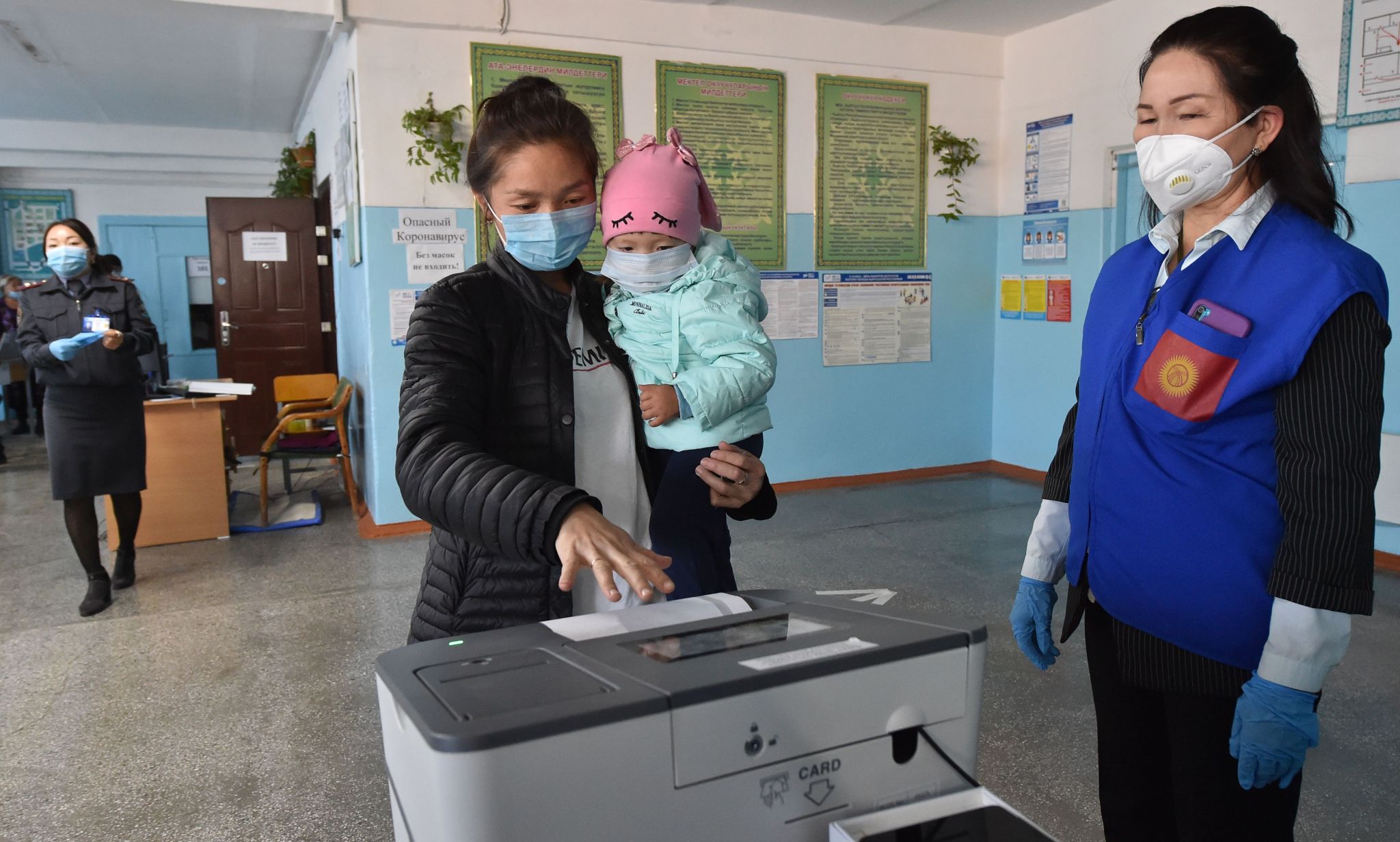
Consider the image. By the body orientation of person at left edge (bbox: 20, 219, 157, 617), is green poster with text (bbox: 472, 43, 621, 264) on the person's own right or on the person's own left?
on the person's own left

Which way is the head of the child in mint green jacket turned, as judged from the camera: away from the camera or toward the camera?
toward the camera

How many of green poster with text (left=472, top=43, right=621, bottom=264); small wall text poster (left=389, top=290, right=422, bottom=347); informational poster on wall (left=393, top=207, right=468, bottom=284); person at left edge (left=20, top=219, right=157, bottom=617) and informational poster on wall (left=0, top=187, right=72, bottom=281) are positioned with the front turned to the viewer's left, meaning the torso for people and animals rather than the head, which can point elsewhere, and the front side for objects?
0

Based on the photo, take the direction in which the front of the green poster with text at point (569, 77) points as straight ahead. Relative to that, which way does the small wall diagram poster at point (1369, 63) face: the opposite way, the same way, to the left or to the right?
to the right

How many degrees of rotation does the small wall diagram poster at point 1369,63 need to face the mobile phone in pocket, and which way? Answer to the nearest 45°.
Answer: approximately 45° to its left

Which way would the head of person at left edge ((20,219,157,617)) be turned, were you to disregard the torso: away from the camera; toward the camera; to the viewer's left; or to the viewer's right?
toward the camera

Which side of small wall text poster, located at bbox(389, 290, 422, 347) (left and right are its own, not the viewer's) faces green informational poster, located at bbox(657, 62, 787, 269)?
left

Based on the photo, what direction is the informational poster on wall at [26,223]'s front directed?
toward the camera

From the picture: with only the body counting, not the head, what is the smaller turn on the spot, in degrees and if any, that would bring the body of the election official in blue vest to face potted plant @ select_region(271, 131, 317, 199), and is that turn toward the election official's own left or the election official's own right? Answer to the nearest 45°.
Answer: approximately 90° to the election official's own right

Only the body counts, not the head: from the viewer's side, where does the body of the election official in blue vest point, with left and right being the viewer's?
facing the viewer and to the left of the viewer

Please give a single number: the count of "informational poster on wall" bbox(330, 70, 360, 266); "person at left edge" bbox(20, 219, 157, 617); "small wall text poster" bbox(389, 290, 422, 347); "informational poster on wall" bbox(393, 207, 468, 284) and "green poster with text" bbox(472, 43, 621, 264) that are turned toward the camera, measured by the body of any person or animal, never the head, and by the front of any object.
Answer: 4

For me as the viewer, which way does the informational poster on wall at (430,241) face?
facing the viewer
